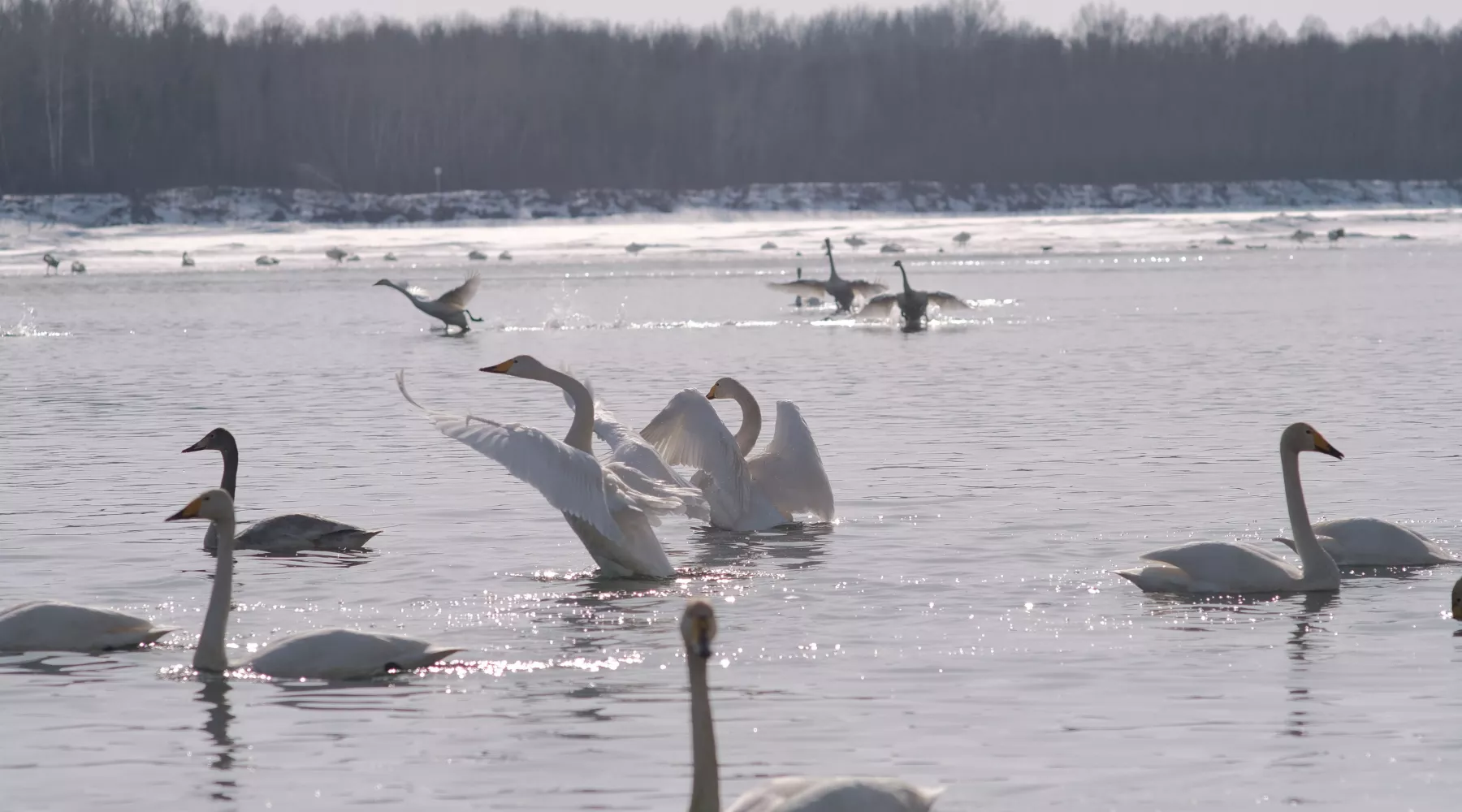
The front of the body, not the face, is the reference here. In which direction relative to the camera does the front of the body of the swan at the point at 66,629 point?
to the viewer's left

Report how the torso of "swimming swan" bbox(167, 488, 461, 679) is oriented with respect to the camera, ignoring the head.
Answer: to the viewer's left

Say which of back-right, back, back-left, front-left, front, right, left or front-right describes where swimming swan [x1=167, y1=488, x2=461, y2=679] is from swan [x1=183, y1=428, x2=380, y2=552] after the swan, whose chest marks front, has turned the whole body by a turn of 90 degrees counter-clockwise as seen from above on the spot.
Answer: front

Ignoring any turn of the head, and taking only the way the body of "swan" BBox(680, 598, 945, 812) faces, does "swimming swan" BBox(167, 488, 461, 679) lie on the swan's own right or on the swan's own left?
on the swan's own right

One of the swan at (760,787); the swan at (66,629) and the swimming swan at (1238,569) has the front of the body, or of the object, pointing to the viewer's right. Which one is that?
the swimming swan

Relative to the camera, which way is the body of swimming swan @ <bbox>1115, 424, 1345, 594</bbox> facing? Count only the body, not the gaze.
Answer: to the viewer's right

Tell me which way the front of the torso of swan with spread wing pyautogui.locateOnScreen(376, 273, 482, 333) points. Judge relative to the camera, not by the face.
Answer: to the viewer's left

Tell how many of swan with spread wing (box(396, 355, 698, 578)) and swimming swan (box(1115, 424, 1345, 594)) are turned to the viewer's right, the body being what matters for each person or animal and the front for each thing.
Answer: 1

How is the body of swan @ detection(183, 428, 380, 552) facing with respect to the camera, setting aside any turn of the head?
to the viewer's left

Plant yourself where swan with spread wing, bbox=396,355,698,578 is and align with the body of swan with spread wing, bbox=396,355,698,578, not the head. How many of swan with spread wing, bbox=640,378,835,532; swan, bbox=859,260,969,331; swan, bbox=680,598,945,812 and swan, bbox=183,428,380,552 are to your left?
1
